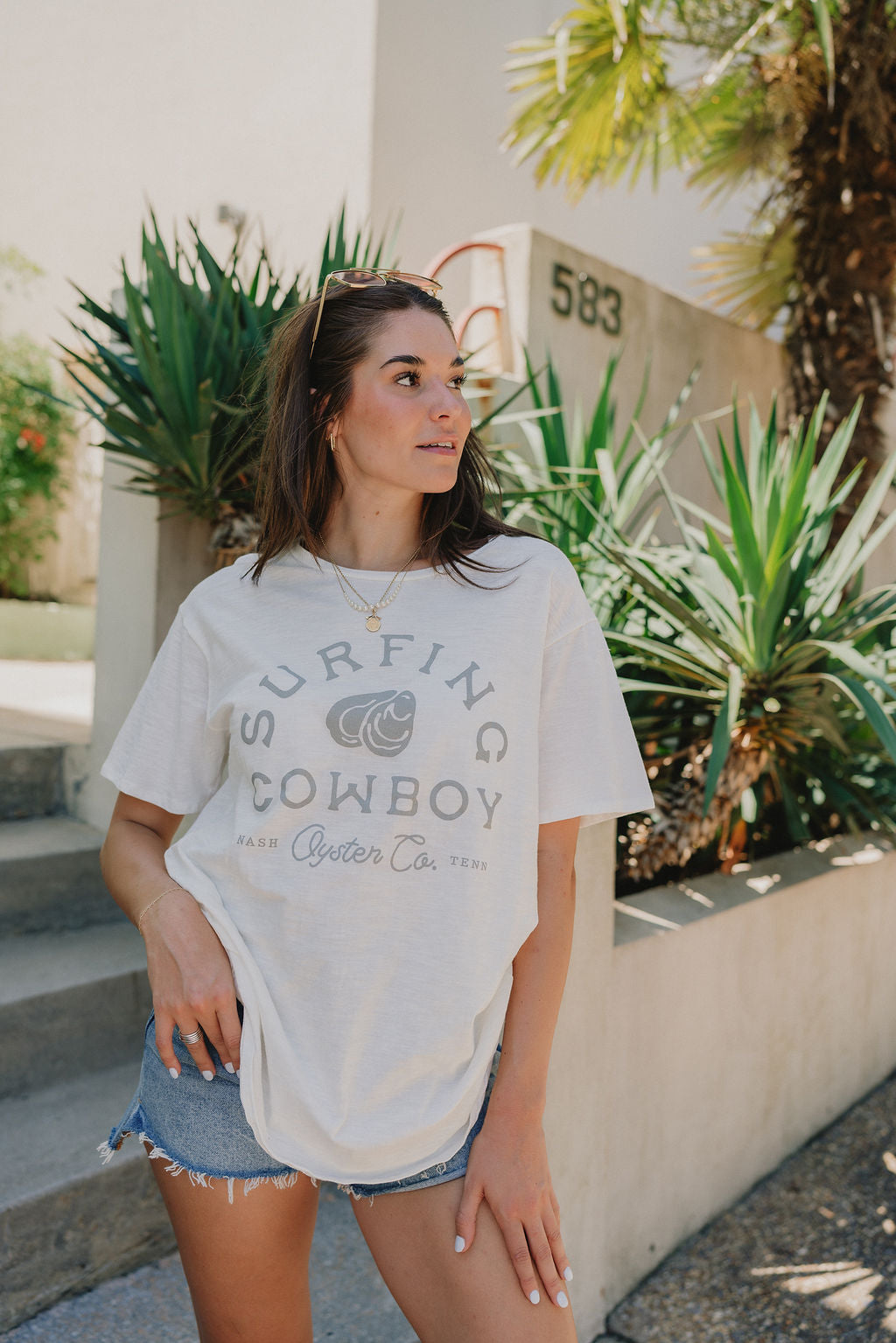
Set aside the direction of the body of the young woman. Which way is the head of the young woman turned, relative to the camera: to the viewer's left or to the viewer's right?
to the viewer's right

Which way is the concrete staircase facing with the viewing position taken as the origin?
facing the viewer and to the right of the viewer

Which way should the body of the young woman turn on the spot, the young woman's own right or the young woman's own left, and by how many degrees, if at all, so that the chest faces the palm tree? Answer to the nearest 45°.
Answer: approximately 135° to the young woman's own left

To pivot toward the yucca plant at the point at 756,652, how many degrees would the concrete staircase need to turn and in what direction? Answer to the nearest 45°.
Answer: approximately 45° to its left

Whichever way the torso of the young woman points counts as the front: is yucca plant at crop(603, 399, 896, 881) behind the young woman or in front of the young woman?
behind

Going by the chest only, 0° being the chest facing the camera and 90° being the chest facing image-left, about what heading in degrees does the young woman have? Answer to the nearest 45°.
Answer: approximately 0°

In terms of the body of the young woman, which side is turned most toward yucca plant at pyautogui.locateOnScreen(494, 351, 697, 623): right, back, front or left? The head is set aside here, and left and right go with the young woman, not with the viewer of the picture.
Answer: back

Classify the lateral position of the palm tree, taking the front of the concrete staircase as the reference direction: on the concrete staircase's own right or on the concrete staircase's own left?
on the concrete staircase's own left

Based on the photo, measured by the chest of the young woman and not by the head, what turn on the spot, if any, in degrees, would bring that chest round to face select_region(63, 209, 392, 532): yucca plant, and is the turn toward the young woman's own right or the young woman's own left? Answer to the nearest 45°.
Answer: approximately 180°

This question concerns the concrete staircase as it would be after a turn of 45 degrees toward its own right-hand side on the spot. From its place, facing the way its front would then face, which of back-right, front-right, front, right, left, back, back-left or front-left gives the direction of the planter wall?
left

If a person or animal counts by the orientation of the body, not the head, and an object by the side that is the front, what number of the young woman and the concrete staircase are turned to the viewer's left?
0

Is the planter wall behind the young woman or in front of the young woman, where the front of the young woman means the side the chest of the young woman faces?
behind
